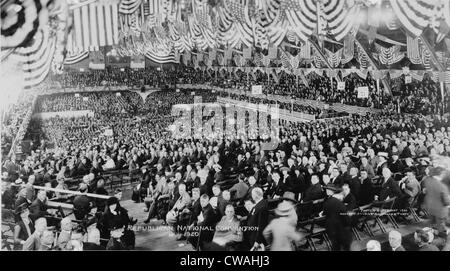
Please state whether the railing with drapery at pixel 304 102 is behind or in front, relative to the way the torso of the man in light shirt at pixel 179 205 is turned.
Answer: behind

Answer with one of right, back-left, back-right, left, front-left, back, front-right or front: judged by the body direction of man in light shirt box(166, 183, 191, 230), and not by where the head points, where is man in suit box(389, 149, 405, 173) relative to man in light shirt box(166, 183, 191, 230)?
back-left

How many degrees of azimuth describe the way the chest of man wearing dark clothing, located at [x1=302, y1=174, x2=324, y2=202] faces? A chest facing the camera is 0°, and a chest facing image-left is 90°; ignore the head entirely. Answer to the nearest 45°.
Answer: approximately 45°

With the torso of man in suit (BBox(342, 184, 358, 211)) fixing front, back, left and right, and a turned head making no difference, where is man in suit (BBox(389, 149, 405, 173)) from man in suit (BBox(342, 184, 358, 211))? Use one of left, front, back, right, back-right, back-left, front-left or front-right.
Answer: back
